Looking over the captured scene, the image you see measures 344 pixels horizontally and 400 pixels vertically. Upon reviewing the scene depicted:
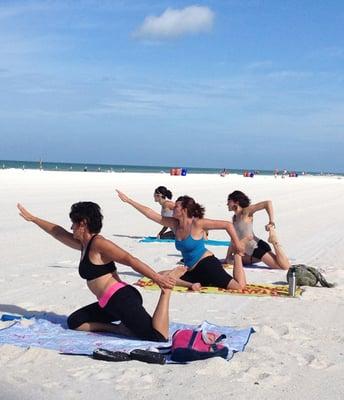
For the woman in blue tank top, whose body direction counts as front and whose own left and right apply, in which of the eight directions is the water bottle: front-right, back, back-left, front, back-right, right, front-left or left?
back-left

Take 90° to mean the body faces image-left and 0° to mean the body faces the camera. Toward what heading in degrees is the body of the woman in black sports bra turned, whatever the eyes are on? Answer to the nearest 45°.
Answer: approximately 90°

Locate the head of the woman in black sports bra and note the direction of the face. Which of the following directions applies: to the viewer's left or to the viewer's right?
to the viewer's left

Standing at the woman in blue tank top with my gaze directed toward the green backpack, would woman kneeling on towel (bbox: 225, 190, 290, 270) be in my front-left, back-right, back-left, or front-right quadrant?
front-left

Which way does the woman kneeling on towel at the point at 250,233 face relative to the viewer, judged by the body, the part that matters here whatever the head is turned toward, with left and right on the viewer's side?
facing to the left of the viewer

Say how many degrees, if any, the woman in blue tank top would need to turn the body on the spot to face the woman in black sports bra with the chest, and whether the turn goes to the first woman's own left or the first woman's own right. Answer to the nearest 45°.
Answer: approximately 45° to the first woman's own left

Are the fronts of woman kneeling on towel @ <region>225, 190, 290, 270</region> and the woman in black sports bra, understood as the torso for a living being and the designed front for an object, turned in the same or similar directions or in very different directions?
same or similar directions

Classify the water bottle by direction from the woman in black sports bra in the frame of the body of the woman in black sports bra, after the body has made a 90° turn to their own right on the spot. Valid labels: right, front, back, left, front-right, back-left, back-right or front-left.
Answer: front-right

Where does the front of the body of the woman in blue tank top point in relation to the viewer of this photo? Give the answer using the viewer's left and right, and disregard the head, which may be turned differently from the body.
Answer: facing the viewer and to the left of the viewer

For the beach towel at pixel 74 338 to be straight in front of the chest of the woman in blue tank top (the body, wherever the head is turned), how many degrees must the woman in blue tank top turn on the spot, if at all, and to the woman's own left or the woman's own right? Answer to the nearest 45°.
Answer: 0° — they already face it

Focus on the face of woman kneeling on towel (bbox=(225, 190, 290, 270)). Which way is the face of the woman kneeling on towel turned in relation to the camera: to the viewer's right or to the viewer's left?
to the viewer's left

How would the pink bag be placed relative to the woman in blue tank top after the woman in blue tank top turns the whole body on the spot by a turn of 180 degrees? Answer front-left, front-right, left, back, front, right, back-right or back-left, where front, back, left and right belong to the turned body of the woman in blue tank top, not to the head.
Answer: back-right
